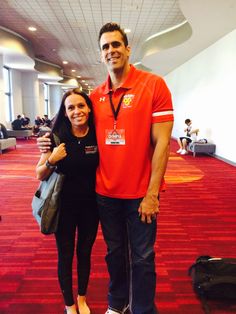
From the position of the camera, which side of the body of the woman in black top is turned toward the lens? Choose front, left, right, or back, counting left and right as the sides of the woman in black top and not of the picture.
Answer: front

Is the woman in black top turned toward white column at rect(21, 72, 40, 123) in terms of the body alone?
no

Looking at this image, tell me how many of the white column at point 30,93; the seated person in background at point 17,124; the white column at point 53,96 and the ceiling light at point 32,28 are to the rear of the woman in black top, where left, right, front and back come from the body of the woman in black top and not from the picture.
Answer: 4

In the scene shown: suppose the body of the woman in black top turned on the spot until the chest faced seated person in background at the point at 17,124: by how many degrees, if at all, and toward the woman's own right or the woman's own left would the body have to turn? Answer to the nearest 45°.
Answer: approximately 180°

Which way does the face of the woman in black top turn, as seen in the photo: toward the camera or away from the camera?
toward the camera

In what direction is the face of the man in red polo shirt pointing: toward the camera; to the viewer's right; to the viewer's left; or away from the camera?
toward the camera

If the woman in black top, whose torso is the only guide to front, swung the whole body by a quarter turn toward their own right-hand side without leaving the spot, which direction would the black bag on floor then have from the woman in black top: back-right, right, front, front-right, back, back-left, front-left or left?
back

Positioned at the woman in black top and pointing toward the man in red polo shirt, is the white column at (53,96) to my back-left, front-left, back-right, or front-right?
back-left

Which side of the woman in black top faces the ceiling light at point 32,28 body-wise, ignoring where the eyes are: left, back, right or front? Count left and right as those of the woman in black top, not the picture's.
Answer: back

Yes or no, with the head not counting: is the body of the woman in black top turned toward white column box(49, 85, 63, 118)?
no

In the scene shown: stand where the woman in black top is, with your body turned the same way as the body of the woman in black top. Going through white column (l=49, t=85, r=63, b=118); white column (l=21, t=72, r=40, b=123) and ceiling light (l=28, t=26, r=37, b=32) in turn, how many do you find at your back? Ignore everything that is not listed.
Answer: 3
